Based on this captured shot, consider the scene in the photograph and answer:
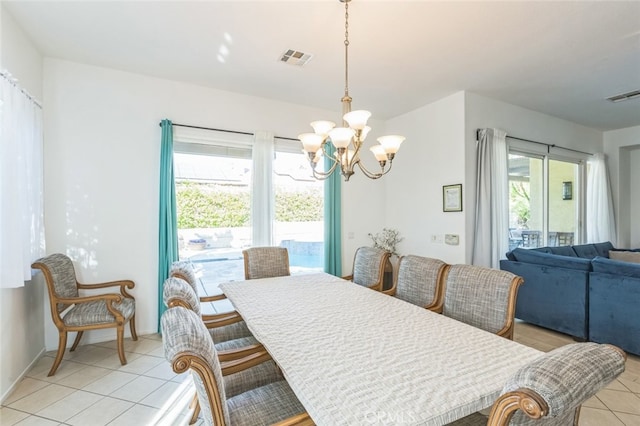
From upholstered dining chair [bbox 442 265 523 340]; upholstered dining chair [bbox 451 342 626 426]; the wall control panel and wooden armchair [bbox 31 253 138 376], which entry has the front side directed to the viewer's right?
the wooden armchair

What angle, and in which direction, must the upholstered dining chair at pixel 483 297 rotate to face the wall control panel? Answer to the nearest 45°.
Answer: approximately 135° to its right

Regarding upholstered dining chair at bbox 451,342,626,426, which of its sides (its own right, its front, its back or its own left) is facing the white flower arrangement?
front

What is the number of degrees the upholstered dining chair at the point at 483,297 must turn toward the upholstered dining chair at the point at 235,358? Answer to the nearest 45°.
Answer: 0° — it already faces it

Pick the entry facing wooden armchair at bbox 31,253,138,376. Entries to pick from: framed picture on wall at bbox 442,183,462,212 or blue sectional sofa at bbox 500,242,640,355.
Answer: the framed picture on wall

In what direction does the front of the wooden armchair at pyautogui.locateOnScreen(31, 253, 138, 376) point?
to the viewer's right

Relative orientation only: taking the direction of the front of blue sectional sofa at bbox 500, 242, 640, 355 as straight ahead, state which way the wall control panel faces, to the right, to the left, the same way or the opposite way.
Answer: the opposite way
